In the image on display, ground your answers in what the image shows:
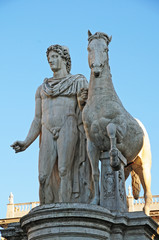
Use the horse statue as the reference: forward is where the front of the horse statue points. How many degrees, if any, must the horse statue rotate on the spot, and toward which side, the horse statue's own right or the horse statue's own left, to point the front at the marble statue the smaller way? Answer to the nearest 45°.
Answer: approximately 90° to the horse statue's own right

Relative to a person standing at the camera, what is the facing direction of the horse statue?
facing the viewer and to the left of the viewer
